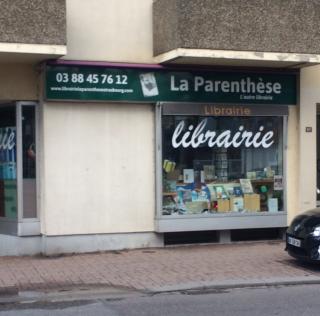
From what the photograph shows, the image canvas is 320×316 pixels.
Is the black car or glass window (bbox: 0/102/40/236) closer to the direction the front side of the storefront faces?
the black car

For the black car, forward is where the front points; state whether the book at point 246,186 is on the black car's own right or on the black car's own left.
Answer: on the black car's own right

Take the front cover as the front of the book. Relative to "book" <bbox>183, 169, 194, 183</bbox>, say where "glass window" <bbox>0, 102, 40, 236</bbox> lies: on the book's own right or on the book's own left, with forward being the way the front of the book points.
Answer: on the book's own right

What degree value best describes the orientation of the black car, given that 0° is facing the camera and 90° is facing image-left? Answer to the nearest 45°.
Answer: approximately 45°

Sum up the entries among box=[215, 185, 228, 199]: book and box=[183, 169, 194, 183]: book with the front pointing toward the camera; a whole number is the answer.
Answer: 2

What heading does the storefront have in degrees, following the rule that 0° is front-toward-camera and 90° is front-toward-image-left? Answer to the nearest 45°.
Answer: approximately 0°

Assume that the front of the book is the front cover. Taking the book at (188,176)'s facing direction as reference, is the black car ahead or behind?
ahead

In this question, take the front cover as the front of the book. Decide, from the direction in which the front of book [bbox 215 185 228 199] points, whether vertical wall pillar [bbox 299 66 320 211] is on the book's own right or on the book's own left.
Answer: on the book's own left

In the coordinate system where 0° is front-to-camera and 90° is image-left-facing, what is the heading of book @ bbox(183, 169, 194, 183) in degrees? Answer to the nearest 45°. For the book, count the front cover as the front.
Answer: approximately 0°

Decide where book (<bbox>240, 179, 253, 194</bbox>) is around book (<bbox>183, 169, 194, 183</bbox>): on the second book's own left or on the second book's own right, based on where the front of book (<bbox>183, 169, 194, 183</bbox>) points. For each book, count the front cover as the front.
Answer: on the second book's own left

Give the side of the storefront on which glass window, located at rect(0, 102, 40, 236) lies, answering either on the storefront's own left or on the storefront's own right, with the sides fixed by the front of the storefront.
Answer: on the storefront's own right
